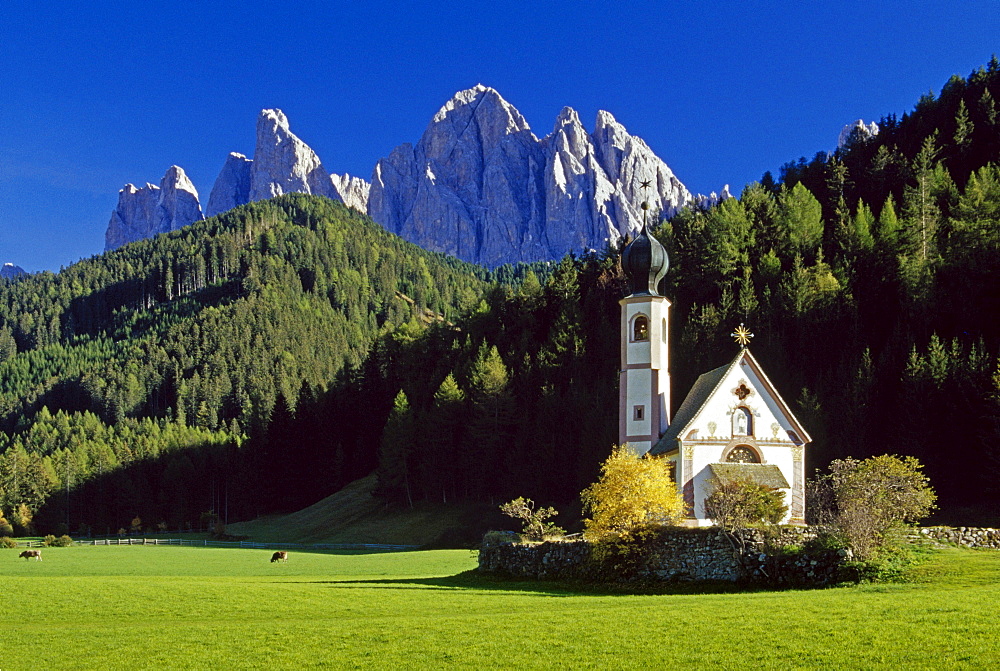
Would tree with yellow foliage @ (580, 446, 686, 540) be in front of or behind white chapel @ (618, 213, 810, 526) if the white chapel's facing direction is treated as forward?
in front

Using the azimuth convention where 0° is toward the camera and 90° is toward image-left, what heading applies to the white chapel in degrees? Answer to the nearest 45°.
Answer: approximately 0°

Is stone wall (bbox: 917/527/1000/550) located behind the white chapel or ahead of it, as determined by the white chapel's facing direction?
ahead

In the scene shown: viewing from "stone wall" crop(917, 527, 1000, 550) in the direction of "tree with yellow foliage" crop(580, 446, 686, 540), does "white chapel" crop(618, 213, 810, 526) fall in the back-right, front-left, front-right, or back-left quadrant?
front-right

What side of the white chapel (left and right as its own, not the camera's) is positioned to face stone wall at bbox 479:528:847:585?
front
